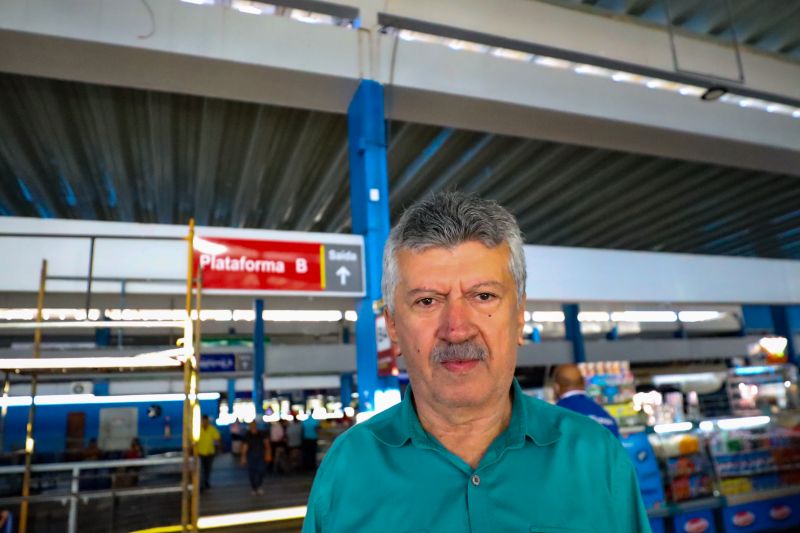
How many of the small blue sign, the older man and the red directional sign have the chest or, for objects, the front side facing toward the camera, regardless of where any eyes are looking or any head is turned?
3

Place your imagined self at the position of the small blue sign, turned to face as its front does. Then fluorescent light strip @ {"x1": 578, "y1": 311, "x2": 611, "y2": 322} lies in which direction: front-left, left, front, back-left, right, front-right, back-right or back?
left

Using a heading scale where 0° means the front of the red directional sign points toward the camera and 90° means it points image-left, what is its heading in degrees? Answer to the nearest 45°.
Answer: approximately 0°

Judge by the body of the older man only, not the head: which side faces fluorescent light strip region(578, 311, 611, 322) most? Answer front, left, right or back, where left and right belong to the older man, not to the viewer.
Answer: back

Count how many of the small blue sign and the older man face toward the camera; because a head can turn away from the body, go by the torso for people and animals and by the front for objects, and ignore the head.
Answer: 2

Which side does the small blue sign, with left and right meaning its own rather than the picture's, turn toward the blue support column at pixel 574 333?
left

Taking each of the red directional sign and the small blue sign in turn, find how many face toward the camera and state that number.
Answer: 2

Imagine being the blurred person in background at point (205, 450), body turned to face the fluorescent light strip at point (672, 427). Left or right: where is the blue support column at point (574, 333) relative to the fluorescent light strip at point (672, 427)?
left

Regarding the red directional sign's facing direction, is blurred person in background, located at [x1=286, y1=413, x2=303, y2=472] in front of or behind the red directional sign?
behind
